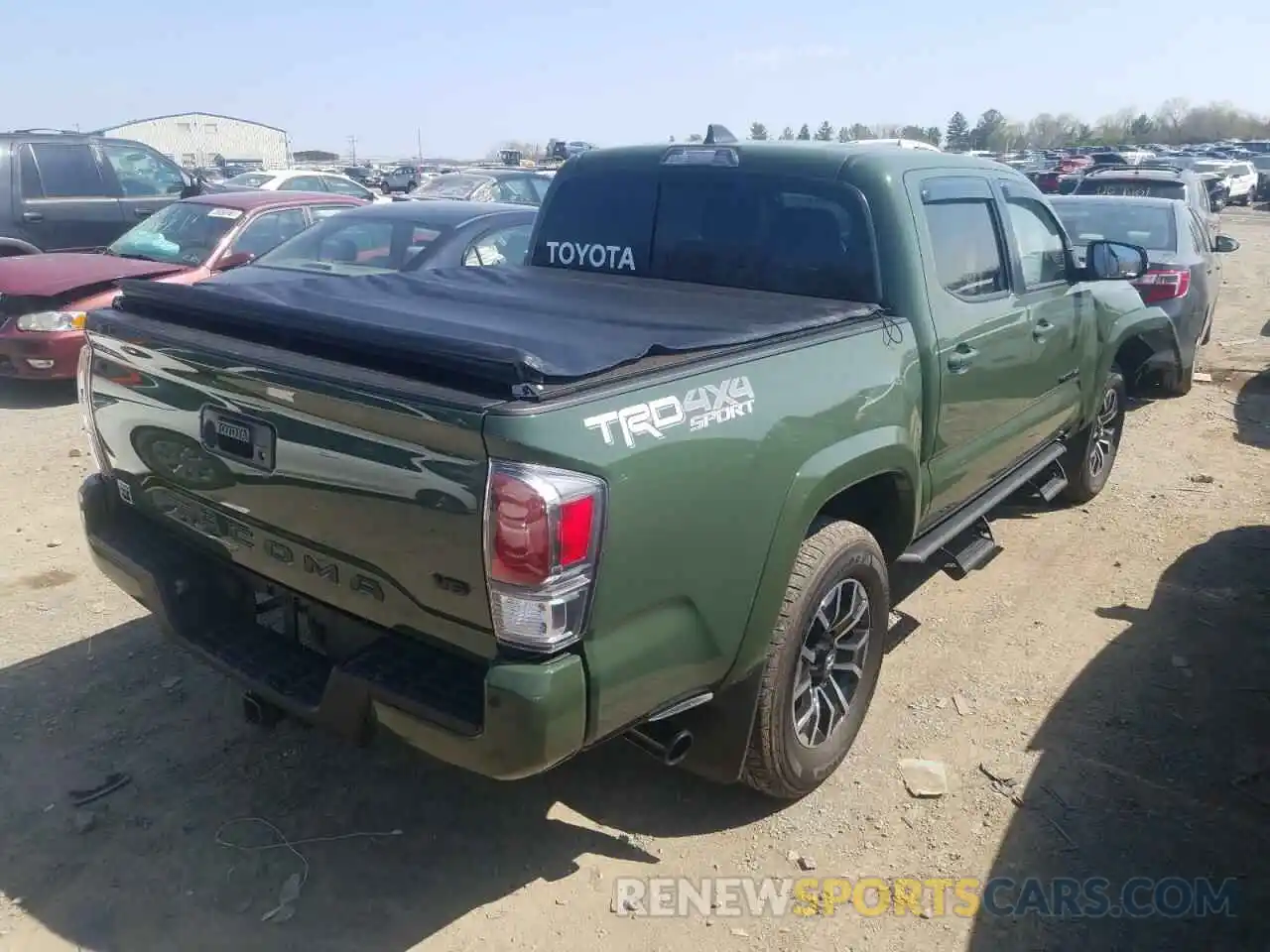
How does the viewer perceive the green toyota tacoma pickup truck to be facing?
facing away from the viewer and to the right of the viewer

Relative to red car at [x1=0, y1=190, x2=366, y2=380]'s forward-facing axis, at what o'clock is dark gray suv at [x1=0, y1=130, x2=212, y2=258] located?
The dark gray suv is roughly at 4 o'clock from the red car.

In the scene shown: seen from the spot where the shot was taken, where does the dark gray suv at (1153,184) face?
facing away from the viewer and to the right of the viewer

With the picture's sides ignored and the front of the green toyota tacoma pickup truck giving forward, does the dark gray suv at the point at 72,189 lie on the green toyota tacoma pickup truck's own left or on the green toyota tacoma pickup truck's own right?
on the green toyota tacoma pickup truck's own left

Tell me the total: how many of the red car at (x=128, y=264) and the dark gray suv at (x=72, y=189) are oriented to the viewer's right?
1

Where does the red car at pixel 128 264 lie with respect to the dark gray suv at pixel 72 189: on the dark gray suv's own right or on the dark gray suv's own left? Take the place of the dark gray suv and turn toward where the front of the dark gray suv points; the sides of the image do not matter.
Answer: on the dark gray suv's own right

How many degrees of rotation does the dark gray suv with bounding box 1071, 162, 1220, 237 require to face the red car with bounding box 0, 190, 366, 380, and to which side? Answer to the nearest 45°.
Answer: approximately 180°

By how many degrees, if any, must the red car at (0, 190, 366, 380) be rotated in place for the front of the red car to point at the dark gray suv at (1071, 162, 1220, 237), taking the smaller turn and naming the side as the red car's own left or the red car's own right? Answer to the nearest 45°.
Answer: approximately 135° to the red car's own left

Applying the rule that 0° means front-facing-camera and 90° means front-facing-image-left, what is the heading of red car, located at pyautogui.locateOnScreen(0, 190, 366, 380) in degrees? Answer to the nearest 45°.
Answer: approximately 45°

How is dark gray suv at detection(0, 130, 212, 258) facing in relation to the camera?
to the viewer's right

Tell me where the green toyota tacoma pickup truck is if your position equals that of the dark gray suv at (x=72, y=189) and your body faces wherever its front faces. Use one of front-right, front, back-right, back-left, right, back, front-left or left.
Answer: right
